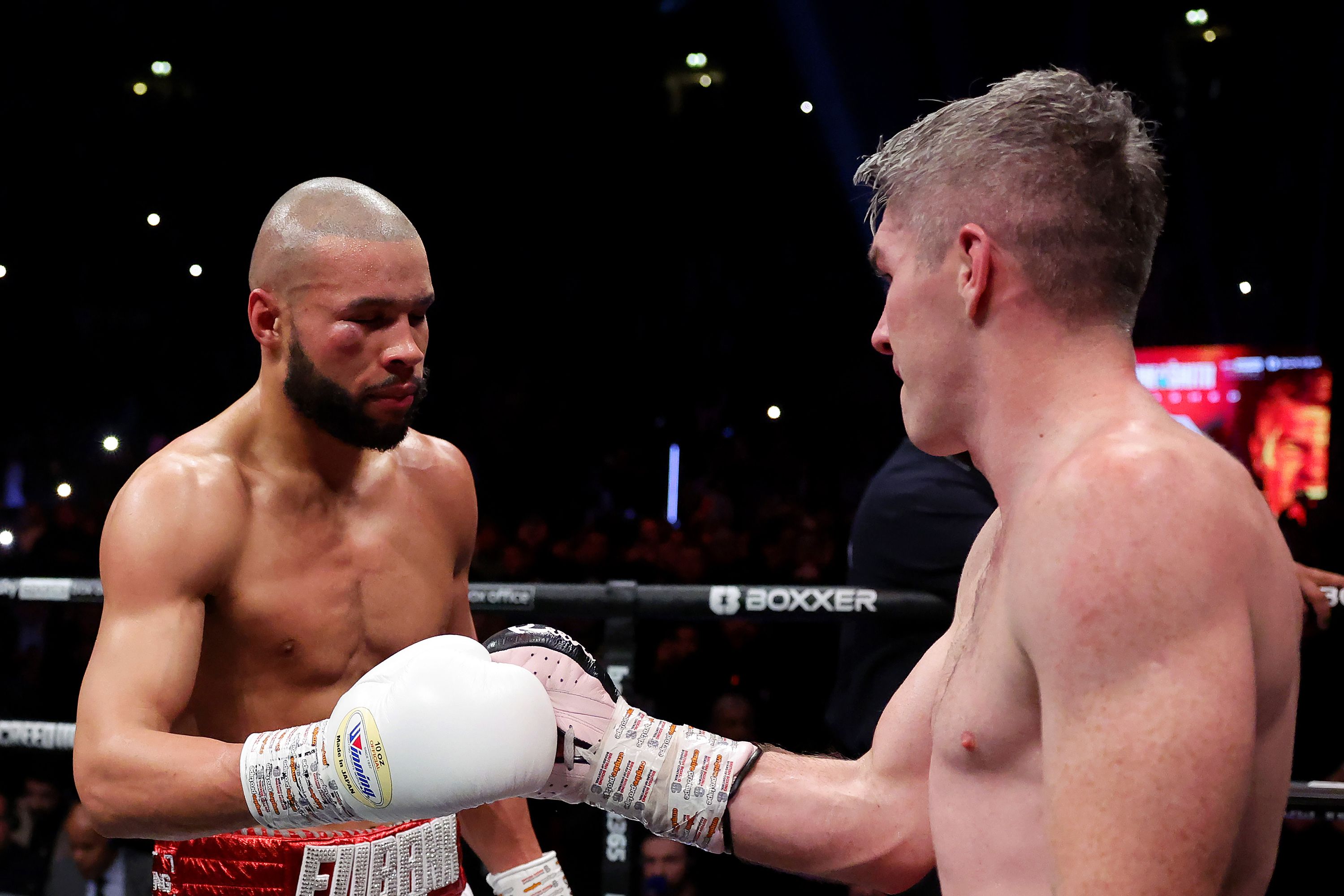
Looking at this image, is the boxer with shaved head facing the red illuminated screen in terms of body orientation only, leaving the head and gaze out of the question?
no

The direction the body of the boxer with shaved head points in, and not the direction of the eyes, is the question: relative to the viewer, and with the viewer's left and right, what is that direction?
facing the viewer and to the right of the viewer

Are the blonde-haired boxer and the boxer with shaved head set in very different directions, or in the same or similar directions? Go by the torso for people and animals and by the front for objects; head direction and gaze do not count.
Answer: very different directions

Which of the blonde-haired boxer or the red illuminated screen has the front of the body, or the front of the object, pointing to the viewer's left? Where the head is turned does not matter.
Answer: the blonde-haired boxer

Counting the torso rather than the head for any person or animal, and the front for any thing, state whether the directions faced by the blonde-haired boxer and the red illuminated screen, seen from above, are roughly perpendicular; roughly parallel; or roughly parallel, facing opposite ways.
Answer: roughly perpendicular

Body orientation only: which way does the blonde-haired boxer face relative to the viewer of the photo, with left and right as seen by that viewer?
facing to the left of the viewer

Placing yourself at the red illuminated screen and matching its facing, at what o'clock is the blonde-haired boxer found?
The blonde-haired boxer is roughly at 12 o'clock from the red illuminated screen.

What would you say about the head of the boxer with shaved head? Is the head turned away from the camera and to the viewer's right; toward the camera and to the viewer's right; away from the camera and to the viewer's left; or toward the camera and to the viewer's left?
toward the camera and to the viewer's right

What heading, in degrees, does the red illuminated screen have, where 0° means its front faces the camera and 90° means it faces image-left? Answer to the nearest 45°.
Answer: approximately 0°

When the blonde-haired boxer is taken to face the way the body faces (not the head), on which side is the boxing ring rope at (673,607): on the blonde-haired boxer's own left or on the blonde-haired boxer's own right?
on the blonde-haired boxer's own right

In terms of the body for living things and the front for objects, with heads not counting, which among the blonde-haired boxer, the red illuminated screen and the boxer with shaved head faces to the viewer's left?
the blonde-haired boxer

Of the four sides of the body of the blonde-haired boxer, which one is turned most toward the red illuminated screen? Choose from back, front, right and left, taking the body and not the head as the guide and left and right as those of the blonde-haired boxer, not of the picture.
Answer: right

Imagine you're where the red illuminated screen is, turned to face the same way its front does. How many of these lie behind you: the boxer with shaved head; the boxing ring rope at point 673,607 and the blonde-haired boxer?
0

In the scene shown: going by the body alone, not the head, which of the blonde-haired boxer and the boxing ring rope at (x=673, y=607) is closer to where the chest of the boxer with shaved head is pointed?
the blonde-haired boxer

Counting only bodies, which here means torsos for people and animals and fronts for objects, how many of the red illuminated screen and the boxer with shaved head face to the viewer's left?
0

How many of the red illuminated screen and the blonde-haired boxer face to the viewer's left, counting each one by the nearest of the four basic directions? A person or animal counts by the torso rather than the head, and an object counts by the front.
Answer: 1
